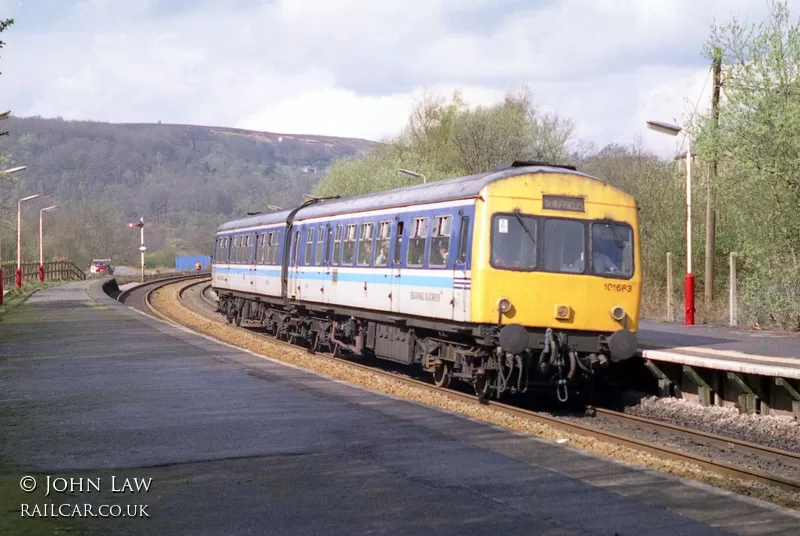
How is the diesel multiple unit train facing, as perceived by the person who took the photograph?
facing the viewer and to the right of the viewer

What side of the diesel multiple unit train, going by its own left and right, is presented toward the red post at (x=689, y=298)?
left

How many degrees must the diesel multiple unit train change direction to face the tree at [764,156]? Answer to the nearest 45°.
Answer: approximately 90° to its left

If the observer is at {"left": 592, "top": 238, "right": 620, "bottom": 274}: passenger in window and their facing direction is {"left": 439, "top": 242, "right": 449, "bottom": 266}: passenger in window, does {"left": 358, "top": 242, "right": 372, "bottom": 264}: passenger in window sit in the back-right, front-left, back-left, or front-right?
front-right
